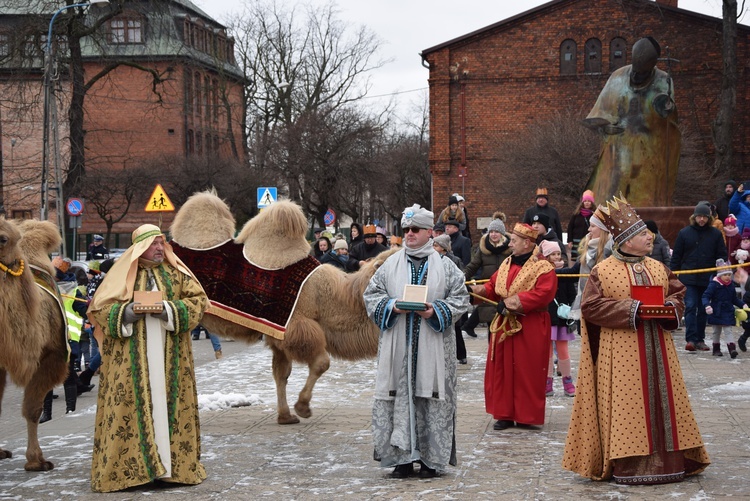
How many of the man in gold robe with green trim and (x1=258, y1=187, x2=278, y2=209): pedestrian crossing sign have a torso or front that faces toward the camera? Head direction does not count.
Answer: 2

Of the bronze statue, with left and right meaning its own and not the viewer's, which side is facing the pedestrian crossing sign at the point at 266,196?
right

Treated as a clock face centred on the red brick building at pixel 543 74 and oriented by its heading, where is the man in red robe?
The man in red robe is roughly at 12 o'clock from the red brick building.

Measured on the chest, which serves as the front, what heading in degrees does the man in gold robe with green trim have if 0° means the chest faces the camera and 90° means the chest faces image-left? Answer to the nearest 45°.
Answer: approximately 0°

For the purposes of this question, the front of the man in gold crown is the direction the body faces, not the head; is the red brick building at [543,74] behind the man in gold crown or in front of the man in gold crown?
behind

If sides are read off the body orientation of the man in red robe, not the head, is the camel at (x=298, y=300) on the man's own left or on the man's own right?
on the man's own right

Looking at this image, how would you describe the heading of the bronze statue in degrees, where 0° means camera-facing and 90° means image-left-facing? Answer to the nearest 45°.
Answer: approximately 45°

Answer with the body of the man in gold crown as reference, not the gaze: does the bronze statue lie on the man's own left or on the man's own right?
on the man's own left

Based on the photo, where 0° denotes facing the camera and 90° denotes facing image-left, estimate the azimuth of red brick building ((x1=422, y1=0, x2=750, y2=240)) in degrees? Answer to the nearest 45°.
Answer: approximately 0°

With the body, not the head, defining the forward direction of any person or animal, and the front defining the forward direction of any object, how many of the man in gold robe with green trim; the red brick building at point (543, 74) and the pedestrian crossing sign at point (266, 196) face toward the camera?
3
